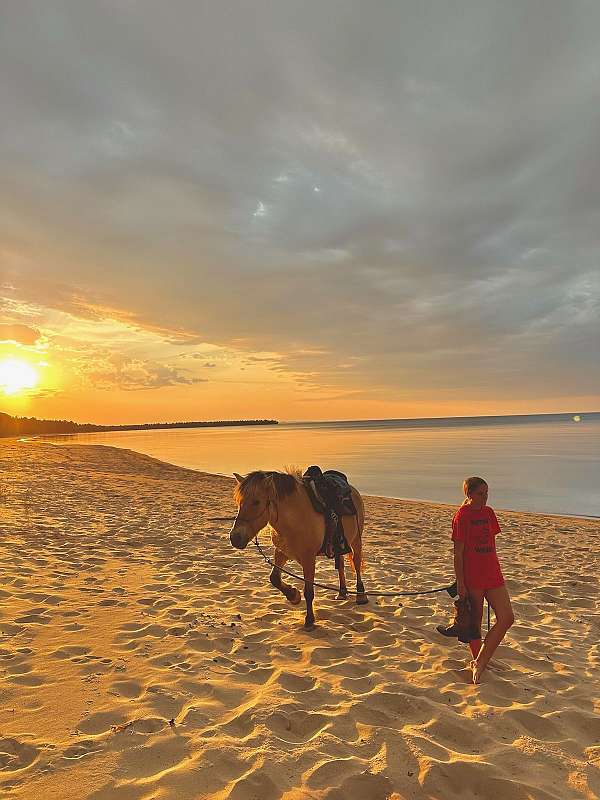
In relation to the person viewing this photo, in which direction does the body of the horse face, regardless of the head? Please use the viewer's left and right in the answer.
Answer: facing the viewer and to the left of the viewer
